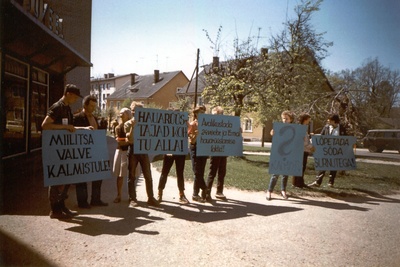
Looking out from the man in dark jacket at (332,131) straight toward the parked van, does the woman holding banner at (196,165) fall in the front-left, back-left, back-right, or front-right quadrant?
back-left

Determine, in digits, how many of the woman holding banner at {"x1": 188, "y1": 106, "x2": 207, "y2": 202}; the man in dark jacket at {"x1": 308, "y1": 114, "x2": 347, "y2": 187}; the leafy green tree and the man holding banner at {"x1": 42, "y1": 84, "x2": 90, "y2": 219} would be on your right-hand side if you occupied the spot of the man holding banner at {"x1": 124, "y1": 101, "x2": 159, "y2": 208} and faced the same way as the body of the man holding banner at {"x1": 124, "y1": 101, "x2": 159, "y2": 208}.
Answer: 1

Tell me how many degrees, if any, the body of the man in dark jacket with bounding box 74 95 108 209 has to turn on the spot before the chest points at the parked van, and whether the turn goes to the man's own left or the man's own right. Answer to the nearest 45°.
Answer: approximately 90° to the man's own left

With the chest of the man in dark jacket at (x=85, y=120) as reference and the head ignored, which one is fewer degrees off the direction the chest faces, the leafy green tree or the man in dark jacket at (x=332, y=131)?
the man in dark jacket

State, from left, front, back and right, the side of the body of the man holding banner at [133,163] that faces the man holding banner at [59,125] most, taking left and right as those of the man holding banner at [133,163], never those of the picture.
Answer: right

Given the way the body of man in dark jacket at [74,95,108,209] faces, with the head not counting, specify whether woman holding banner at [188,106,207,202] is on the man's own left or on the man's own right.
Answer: on the man's own left

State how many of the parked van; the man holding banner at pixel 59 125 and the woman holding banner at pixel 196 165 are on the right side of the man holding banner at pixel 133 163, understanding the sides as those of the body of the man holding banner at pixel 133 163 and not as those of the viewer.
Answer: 1

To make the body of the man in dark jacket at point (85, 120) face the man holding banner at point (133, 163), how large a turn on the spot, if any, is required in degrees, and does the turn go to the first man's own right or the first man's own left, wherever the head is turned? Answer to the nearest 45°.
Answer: approximately 45° to the first man's own left

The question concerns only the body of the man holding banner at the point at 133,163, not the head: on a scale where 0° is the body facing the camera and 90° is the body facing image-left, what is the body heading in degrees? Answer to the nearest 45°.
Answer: approximately 315°

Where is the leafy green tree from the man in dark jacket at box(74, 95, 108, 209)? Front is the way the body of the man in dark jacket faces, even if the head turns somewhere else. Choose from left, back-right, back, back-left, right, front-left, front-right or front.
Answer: left

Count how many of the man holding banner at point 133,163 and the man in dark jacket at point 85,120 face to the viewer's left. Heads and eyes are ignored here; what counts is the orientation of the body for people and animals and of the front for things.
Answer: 0

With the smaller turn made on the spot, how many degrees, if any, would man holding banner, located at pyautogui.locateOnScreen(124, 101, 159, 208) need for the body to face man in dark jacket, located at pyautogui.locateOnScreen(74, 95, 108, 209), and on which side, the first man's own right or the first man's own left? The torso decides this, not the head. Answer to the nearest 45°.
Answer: approximately 135° to the first man's own right

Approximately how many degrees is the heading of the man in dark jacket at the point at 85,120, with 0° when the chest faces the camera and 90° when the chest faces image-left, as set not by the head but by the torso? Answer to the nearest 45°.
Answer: approximately 315°

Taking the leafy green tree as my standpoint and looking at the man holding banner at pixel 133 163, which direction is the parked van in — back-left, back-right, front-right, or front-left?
back-left

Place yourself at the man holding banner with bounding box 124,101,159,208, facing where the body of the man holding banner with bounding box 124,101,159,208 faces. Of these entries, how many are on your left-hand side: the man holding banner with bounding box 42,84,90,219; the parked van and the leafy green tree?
2
